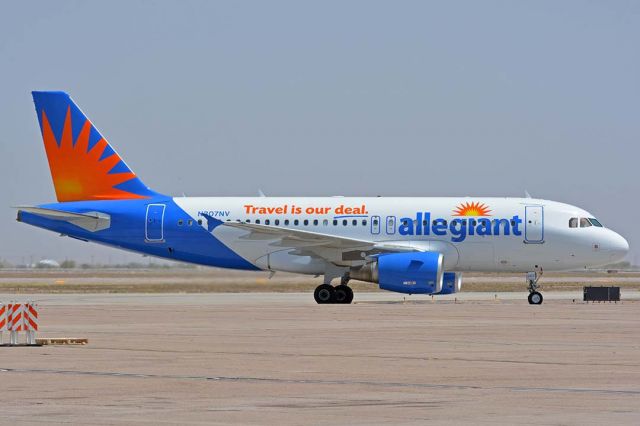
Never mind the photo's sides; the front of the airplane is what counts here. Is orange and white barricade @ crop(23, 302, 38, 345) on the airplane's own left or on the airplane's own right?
on the airplane's own right

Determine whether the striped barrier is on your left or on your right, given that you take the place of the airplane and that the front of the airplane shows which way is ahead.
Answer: on your right

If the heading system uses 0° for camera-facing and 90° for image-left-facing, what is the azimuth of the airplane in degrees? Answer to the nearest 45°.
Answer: approximately 270°

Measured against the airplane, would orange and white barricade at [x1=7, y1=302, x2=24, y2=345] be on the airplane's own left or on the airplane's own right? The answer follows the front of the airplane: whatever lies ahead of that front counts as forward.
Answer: on the airplane's own right
